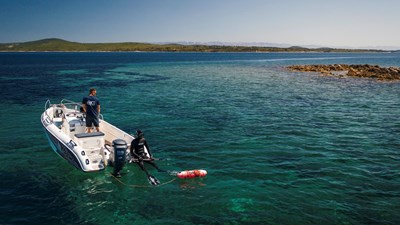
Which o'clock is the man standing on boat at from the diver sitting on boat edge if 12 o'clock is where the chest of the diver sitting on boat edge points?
The man standing on boat is roughly at 6 o'clock from the diver sitting on boat edge.

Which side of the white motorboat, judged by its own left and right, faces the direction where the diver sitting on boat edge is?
back

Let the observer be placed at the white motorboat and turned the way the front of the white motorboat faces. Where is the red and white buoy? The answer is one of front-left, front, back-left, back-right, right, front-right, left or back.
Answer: back

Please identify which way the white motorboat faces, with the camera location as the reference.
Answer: facing away from the viewer and to the left of the viewer

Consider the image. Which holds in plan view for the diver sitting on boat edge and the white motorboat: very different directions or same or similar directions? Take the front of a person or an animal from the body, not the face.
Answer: very different directions
